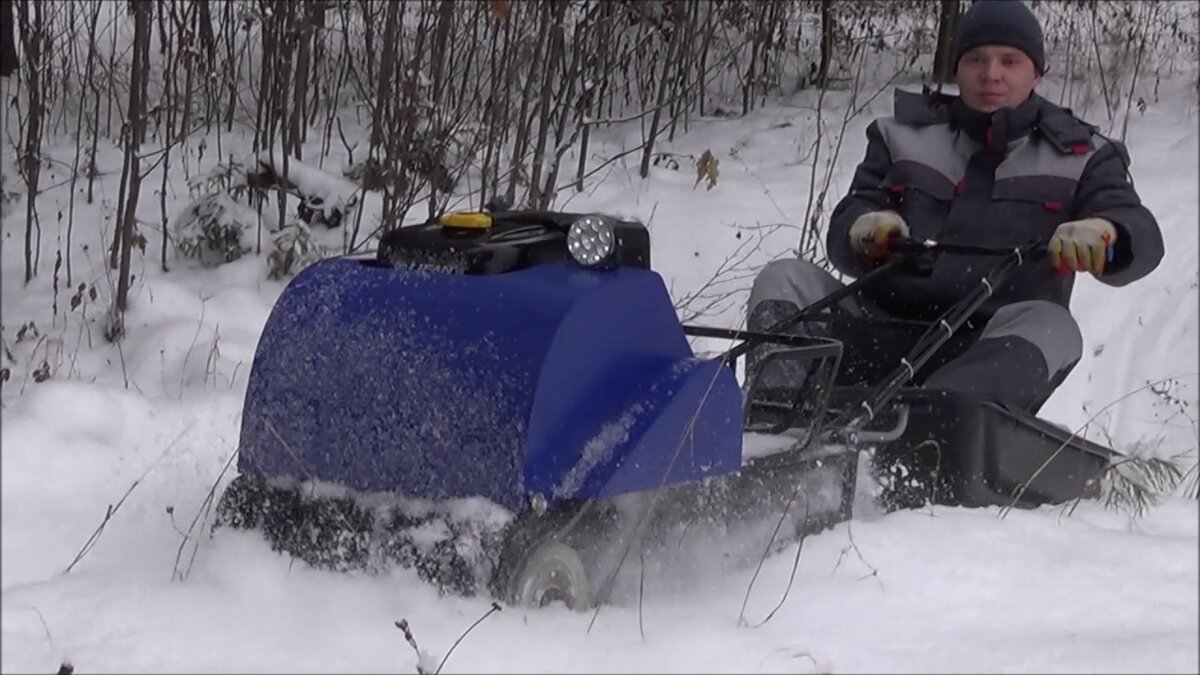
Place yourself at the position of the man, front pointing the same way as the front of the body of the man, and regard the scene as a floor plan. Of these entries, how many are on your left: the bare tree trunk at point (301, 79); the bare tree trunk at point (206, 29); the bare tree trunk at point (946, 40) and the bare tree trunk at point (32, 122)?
0

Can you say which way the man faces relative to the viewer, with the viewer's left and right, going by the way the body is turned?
facing the viewer and to the left of the viewer

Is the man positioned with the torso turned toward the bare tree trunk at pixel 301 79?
no

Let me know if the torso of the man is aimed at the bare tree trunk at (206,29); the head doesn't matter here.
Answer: no

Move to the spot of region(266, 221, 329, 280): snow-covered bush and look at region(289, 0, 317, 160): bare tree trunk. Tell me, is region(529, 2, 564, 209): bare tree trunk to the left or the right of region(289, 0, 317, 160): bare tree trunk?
right

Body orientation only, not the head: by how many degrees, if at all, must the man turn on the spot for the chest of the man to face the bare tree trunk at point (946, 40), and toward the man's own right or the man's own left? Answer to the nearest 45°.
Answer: approximately 135° to the man's own right

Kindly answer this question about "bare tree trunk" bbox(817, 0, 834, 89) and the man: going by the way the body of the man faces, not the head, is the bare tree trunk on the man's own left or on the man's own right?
on the man's own right

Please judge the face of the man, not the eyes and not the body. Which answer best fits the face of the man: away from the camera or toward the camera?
toward the camera

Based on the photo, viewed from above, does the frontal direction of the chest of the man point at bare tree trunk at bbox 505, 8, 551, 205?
no

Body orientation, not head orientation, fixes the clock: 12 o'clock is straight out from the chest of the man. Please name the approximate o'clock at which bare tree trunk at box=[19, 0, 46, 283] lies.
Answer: The bare tree trunk is roughly at 2 o'clock from the man.

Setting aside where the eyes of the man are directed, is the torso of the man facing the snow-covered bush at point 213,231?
no

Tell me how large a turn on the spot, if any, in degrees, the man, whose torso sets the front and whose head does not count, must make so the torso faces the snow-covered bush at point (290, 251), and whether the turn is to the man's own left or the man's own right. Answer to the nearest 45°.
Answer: approximately 45° to the man's own right

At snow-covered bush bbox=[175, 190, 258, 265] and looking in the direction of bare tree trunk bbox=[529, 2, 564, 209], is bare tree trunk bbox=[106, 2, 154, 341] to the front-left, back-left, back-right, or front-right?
back-right

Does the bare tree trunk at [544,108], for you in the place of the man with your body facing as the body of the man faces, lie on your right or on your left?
on your right

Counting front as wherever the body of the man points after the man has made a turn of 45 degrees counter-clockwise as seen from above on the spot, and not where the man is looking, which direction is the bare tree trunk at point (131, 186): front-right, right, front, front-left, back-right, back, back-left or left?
right

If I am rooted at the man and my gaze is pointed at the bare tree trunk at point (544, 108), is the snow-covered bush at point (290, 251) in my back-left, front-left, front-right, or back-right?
front-left

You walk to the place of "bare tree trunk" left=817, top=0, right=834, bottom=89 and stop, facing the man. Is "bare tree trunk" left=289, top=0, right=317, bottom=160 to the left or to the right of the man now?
right
